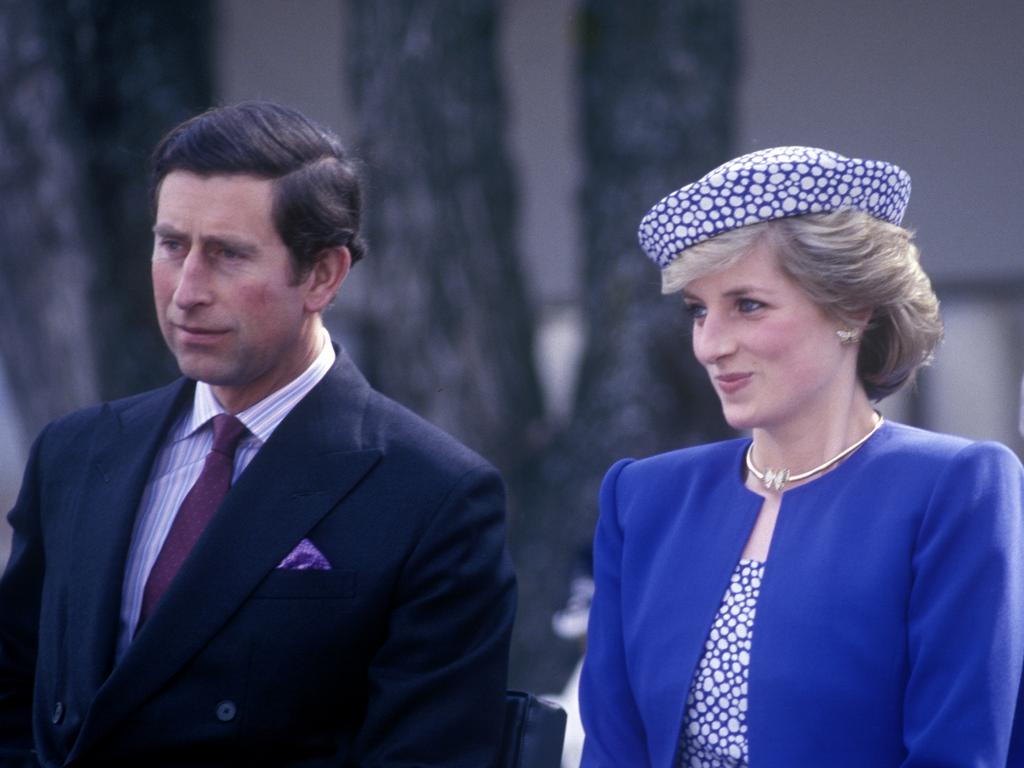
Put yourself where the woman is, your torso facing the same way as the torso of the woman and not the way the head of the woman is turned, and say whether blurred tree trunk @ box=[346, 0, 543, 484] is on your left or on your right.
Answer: on your right

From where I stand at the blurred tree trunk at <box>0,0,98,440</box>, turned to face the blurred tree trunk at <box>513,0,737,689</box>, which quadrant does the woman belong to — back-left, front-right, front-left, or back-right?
front-right

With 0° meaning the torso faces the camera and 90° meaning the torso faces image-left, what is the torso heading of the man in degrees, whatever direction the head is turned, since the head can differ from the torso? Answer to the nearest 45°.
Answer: approximately 45°

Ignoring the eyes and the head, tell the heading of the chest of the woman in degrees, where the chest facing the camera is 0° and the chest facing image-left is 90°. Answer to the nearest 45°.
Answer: approximately 45°

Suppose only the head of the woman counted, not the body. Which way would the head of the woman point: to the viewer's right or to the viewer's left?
to the viewer's left

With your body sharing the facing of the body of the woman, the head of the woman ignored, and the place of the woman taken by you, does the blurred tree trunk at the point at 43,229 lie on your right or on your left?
on your right

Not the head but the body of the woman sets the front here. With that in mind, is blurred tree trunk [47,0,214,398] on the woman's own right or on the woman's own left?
on the woman's own right

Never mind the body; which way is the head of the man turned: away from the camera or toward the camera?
toward the camera

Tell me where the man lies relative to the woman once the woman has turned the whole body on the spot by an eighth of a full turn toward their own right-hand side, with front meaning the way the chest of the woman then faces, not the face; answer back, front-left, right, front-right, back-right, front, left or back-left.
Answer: front

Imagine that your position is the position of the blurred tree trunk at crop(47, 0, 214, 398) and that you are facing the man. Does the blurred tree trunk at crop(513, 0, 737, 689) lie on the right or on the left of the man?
left

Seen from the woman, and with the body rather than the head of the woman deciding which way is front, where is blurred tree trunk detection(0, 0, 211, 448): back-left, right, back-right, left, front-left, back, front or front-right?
right

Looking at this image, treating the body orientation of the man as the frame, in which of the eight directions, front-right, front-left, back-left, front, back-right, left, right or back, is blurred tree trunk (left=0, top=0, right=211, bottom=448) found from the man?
back-right
